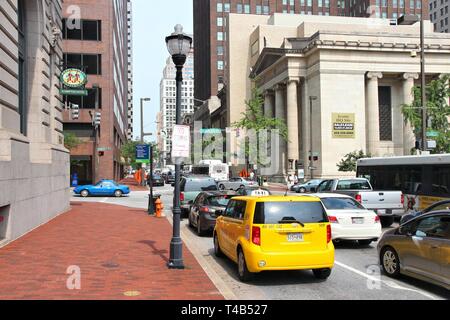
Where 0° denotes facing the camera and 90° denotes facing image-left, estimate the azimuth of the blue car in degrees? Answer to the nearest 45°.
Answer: approximately 90°

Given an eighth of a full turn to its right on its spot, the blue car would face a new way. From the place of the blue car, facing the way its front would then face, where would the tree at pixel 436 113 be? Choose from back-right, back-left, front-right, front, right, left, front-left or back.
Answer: back-right

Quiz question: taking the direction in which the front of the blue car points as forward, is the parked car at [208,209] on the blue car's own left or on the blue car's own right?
on the blue car's own left

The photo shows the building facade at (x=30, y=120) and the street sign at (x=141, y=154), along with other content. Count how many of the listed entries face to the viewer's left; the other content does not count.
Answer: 0

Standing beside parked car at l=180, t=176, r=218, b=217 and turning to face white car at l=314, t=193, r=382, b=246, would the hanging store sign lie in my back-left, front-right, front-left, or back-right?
back-right

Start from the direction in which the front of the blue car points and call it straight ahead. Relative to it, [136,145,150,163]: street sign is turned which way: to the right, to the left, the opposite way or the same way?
to the left

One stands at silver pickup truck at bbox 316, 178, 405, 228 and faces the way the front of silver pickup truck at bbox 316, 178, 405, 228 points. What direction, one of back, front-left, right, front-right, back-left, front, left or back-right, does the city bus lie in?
right

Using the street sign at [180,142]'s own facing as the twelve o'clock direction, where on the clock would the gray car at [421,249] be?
The gray car is roughly at 10 o'clock from the street sign.

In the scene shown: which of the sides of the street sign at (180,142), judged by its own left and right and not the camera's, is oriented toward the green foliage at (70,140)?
back

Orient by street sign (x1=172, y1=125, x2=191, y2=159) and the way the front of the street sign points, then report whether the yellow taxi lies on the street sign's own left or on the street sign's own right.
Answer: on the street sign's own left

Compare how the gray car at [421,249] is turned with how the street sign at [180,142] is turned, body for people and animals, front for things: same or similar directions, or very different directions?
very different directions

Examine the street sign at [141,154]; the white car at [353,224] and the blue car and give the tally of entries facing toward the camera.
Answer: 1

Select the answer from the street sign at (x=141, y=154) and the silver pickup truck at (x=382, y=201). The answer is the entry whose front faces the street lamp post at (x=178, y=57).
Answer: the street sign

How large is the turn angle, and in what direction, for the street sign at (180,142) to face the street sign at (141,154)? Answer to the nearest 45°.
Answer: approximately 180°

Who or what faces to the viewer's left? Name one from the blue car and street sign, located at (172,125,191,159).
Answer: the blue car

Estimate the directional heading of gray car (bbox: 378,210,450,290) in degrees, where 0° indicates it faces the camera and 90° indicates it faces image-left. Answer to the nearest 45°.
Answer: approximately 135°
